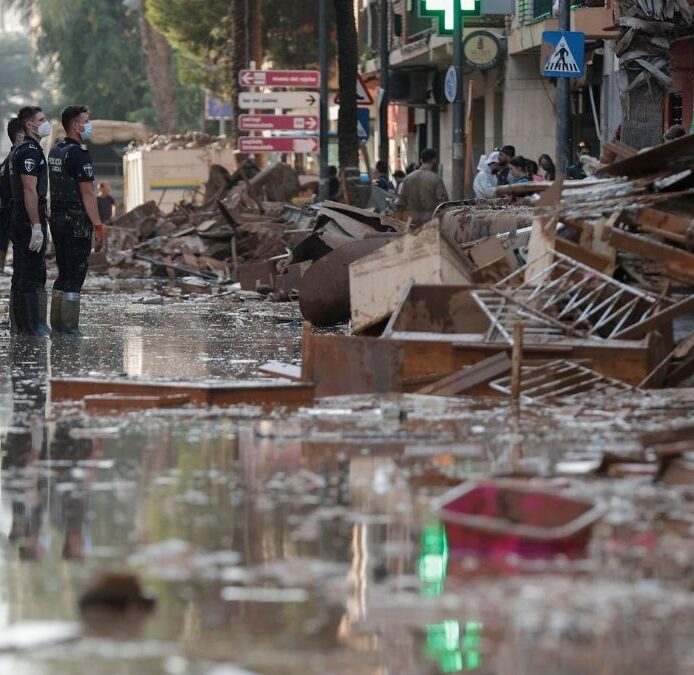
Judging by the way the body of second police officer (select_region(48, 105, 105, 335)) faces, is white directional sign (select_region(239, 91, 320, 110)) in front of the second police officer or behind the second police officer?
in front

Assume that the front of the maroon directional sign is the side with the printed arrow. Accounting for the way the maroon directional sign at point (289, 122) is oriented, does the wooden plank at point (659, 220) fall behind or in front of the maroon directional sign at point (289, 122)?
in front

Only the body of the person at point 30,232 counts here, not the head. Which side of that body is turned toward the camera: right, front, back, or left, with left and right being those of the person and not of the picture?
right

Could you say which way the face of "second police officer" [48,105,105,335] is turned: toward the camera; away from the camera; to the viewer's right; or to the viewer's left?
to the viewer's right

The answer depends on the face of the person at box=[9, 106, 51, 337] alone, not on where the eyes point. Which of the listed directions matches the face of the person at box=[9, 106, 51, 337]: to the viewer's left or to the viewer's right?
to the viewer's right

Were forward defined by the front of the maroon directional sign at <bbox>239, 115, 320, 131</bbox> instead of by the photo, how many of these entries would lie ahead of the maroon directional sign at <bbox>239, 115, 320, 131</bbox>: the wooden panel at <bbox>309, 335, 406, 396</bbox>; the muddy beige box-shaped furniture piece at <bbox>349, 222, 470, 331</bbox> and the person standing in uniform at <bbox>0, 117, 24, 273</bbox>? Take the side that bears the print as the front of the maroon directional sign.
3

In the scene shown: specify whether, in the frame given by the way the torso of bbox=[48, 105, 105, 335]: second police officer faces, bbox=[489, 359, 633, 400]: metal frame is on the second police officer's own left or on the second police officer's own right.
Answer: on the second police officer's own right
